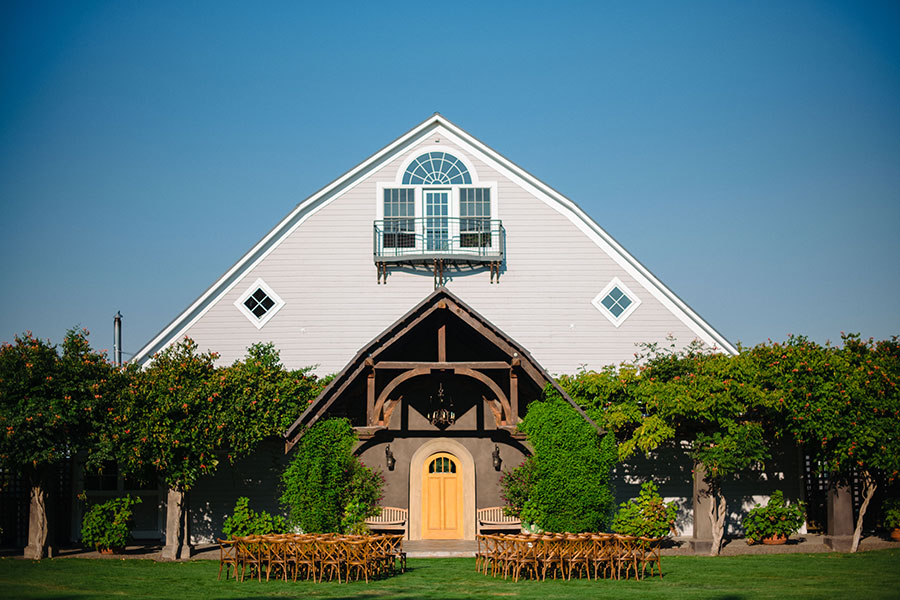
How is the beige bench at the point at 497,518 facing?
toward the camera

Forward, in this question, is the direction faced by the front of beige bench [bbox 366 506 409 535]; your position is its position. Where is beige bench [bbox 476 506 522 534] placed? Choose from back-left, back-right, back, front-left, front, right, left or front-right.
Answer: left

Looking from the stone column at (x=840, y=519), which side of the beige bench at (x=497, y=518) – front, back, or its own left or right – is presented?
left

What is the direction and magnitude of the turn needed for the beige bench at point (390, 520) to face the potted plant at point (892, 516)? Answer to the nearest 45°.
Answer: approximately 90° to its left

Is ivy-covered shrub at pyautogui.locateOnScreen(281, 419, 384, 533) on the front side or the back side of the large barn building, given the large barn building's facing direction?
on the front side

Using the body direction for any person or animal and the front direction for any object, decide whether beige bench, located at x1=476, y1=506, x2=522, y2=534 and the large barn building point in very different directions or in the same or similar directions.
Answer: same or similar directions

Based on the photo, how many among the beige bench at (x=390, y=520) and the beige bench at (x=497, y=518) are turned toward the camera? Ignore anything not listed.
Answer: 2

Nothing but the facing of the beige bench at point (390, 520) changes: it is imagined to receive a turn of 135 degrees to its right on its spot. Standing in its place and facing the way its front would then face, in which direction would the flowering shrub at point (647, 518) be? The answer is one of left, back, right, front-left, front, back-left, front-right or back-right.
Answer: back-right

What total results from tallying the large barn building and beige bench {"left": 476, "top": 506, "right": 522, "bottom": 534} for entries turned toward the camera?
2

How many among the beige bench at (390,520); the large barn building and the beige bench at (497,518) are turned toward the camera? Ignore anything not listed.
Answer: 3

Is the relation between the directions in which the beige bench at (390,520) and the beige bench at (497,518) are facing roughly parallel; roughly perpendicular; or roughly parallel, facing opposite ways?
roughly parallel

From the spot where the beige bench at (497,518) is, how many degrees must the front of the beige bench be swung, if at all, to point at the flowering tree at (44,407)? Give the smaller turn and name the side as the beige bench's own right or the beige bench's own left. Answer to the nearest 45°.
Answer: approximately 90° to the beige bench's own right

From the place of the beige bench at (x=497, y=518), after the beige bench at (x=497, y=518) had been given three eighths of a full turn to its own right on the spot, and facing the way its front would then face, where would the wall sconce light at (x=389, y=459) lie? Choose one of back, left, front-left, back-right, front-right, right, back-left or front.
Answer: front-left

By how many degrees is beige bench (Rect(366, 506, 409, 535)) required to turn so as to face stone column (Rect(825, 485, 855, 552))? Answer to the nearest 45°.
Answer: approximately 90° to its left

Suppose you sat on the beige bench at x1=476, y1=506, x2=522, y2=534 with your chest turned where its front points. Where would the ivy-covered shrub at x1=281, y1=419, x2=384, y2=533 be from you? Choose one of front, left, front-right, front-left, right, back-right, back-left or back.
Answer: front-right

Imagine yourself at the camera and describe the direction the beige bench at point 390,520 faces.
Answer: facing the viewer
